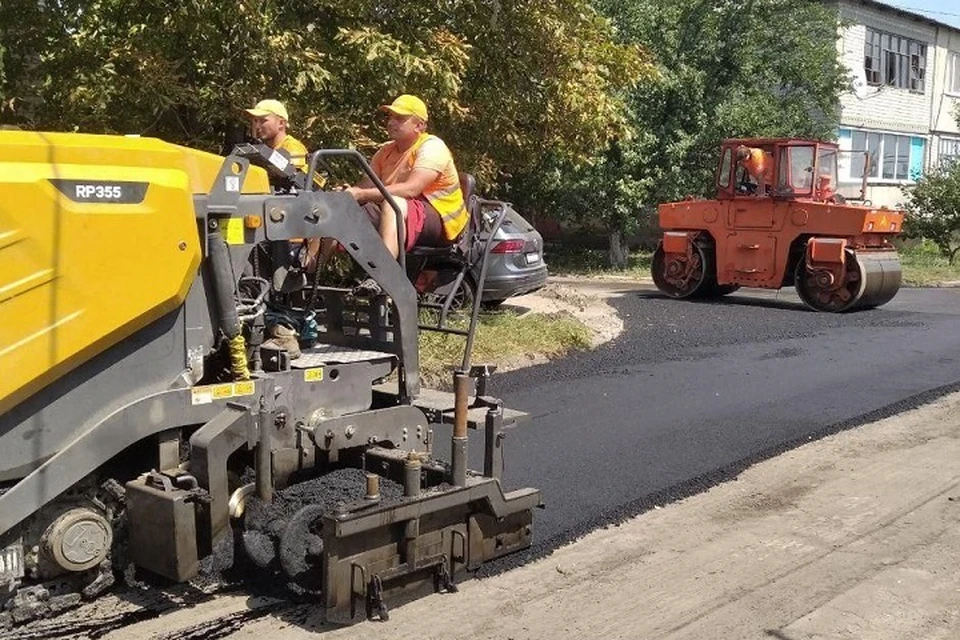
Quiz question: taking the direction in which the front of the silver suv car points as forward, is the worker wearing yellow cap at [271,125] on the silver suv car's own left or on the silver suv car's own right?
on the silver suv car's own left

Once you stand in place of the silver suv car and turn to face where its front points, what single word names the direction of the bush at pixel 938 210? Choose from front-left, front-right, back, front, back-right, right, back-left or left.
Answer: right

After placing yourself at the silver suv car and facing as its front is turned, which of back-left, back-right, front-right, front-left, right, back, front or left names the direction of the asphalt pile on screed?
back-left

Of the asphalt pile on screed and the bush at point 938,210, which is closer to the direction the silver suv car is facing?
the bush

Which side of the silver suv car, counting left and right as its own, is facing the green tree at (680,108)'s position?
right

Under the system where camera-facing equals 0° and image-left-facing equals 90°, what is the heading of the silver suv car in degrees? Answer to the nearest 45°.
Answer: approximately 135°

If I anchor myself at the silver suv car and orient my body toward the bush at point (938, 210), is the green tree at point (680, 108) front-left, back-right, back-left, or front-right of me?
front-left

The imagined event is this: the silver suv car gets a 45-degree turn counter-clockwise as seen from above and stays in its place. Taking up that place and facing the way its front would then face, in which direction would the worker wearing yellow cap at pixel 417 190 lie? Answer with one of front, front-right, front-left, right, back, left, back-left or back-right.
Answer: left

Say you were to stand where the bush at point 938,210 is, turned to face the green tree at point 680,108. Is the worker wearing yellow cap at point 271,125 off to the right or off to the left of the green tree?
left
